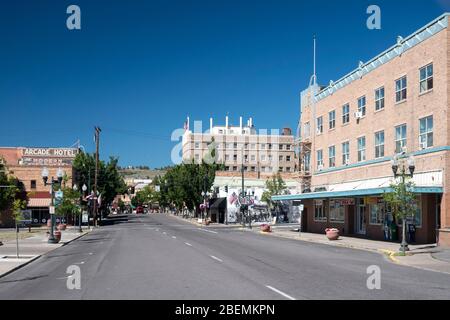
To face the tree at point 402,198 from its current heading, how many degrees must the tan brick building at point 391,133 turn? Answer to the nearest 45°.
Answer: approximately 45° to its left

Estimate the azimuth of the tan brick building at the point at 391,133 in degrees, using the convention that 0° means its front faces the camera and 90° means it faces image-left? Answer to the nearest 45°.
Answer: approximately 45°
